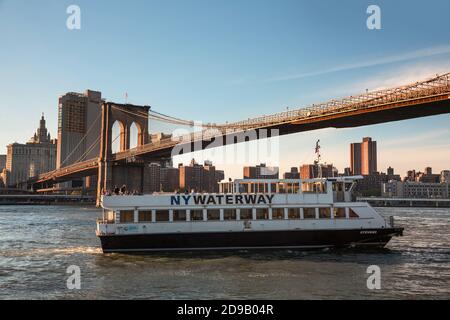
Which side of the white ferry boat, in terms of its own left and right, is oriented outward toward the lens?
right
